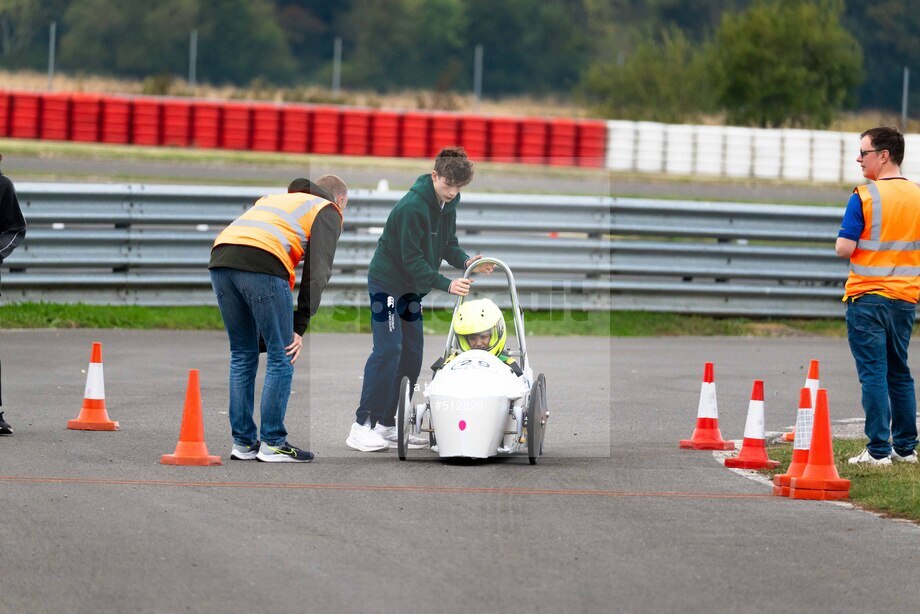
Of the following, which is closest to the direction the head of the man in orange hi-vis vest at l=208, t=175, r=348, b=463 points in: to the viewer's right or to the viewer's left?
to the viewer's right

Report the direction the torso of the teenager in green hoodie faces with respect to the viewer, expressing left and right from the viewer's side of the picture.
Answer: facing the viewer and to the right of the viewer

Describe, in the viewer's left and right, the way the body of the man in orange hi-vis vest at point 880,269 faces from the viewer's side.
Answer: facing away from the viewer and to the left of the viewer

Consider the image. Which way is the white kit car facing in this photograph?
toward the camera

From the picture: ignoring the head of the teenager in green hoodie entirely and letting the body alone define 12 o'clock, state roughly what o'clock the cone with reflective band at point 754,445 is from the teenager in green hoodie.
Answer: The cone with reflective band is roughly at 11 o'clock from the teenager in green hoodie.

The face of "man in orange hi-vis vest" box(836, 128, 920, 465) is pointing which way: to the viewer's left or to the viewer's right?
to the viewer's left

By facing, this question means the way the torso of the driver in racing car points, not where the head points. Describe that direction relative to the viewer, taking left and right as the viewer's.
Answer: facing the viewer

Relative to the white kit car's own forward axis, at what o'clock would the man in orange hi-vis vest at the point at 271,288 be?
The man in orange hi-vis vest is roughly at 3 o'clock from the white kit car.

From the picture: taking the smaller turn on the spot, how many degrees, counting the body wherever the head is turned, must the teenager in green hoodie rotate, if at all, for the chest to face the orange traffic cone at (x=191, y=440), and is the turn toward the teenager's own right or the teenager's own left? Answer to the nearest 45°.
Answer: approximately 90° to the teenager's own right

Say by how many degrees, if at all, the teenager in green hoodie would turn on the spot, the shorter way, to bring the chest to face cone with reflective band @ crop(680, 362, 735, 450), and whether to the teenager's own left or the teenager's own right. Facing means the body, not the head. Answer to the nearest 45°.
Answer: approximately 45° to the teenager's own left

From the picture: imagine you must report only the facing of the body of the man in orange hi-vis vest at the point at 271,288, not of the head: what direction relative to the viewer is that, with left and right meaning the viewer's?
facing away from the viewer and to the right of the viewer
